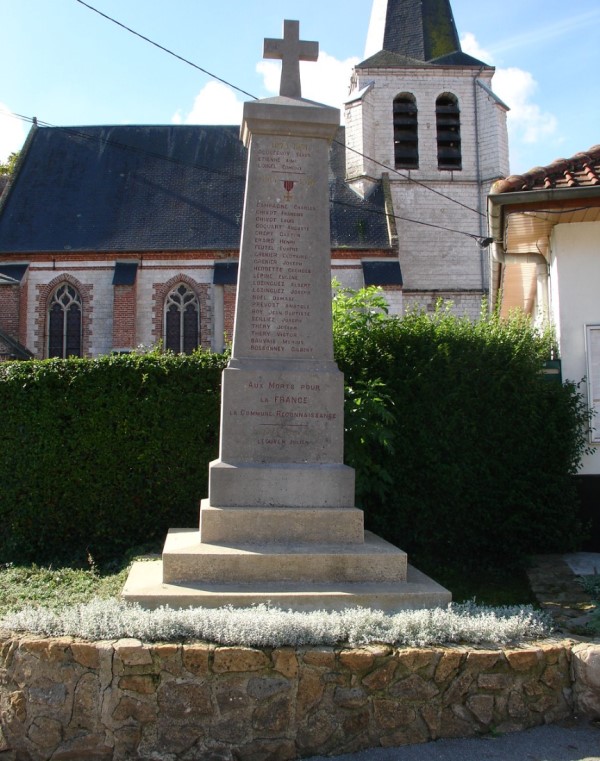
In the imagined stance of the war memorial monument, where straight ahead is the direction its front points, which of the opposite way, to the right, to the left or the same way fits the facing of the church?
to the left

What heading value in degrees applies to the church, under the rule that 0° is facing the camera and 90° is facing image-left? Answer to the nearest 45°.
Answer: approximately 270°

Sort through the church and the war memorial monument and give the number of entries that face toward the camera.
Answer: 1

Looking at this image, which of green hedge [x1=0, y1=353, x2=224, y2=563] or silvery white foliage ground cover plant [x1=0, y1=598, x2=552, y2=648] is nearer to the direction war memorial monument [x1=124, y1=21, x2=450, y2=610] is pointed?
the silvery white foliage ground cover plant

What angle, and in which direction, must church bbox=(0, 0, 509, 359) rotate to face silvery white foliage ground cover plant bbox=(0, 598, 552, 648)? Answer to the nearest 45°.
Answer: approximately 90° to its right

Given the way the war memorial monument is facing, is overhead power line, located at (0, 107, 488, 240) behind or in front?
behind

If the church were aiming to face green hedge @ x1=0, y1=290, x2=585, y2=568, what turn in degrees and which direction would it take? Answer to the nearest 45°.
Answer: approximately 90° to its right

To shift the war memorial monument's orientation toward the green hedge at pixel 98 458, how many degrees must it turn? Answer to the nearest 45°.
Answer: approximately 135° to its right

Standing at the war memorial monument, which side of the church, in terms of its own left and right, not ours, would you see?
right

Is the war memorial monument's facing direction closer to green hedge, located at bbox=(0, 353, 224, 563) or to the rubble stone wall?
the rubble stone wall

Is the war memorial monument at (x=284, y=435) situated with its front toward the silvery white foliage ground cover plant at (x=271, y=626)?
yes

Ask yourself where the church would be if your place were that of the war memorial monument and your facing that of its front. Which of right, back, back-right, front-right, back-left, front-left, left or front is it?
back
